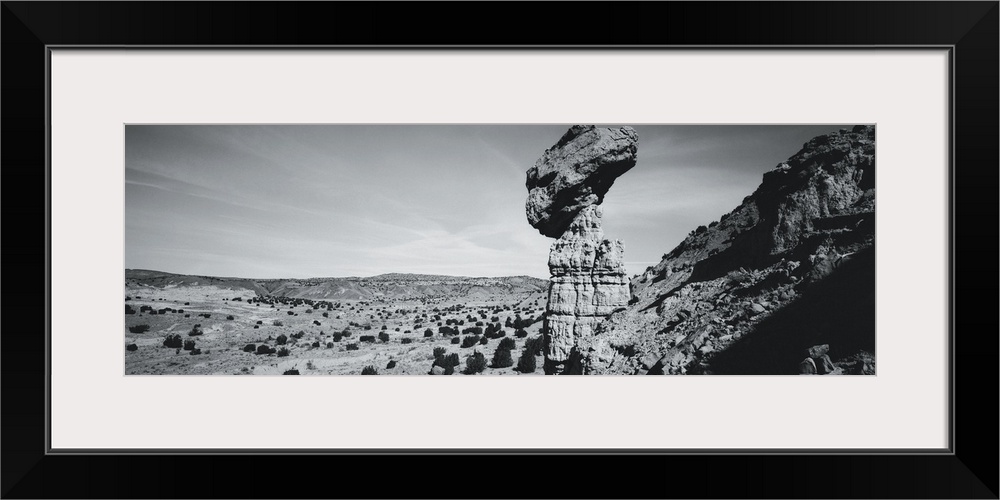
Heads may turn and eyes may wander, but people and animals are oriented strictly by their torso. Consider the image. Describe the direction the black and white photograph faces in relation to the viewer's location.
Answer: facing the viewer
